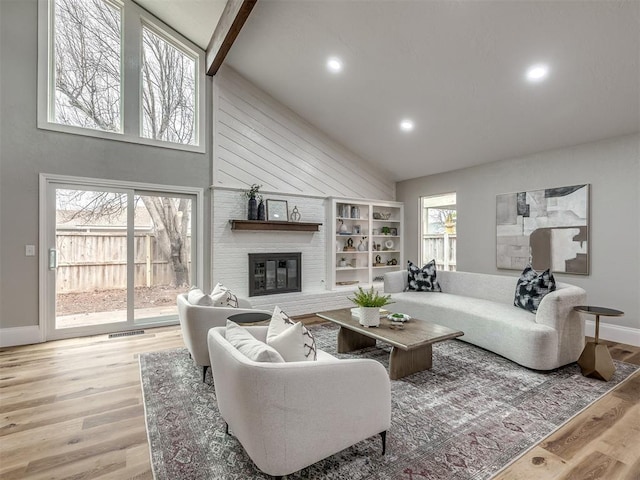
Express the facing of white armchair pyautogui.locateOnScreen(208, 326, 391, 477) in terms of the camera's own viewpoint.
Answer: facing away from the viewer and to the right of the viewer

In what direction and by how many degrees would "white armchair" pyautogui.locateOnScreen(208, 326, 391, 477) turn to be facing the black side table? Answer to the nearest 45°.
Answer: approximately 45° to its left

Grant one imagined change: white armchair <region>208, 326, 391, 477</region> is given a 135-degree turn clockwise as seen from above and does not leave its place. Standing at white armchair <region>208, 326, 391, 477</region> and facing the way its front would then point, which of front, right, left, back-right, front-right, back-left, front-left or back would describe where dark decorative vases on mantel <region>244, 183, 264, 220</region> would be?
back

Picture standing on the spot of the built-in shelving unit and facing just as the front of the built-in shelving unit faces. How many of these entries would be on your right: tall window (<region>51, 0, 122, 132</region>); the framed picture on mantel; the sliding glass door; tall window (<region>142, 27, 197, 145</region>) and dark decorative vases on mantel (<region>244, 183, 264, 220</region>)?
5

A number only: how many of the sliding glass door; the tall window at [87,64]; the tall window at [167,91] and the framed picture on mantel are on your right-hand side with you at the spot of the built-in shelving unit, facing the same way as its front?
4

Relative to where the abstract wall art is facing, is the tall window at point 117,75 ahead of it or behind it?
ahead

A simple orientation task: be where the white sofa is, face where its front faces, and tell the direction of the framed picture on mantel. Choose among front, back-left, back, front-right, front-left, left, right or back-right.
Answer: front-right

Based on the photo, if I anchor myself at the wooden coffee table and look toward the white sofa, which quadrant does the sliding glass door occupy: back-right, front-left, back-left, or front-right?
back-left

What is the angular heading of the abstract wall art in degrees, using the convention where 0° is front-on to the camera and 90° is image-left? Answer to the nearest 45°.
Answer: approximately 45°

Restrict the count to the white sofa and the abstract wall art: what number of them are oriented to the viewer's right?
0

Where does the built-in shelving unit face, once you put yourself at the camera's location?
facing the viewer and to the right of the viewer

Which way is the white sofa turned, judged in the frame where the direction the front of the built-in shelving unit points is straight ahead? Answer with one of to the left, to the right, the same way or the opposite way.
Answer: to the right

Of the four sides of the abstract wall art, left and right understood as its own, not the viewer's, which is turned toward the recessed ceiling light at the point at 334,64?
front

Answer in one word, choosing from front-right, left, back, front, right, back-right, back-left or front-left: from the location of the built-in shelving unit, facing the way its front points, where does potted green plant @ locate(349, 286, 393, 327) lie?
front-right

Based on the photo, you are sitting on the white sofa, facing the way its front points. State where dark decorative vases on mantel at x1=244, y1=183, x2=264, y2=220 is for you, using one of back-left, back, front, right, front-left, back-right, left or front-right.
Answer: front-right
